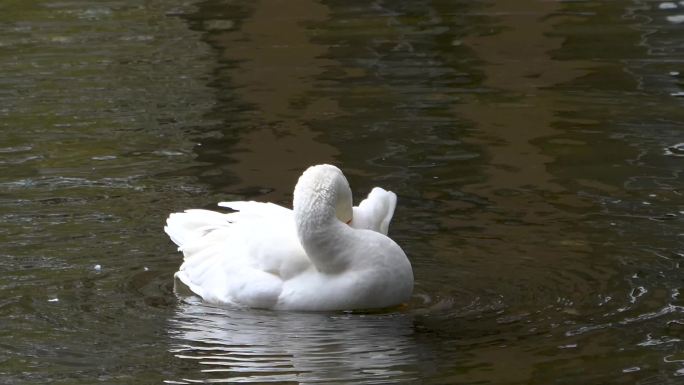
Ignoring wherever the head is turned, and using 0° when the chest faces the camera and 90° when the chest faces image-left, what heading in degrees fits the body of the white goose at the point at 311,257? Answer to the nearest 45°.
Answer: approximately 270°

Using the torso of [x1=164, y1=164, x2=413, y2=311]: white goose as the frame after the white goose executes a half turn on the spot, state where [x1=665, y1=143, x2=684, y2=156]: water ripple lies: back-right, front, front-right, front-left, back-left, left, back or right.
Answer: back-right
